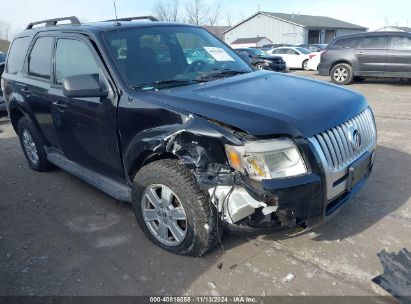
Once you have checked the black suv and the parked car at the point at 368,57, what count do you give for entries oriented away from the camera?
0

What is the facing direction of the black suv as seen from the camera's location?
facing the viewer and to the right of the viewer

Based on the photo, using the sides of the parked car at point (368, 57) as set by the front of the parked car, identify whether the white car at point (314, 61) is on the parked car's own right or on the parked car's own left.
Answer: on the parked car's own left

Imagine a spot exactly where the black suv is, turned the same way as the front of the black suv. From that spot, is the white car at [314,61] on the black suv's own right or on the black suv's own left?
on the black suv's own left

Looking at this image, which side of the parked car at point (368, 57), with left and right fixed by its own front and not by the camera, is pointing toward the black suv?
right

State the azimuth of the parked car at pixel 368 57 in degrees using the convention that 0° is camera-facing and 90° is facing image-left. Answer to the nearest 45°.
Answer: approximately 270°

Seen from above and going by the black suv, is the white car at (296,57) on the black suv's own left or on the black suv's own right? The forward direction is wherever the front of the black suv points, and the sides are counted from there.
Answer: on the black suv's own left

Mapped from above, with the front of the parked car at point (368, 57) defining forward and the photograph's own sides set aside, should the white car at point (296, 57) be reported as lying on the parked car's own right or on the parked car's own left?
on the parked car's own left
